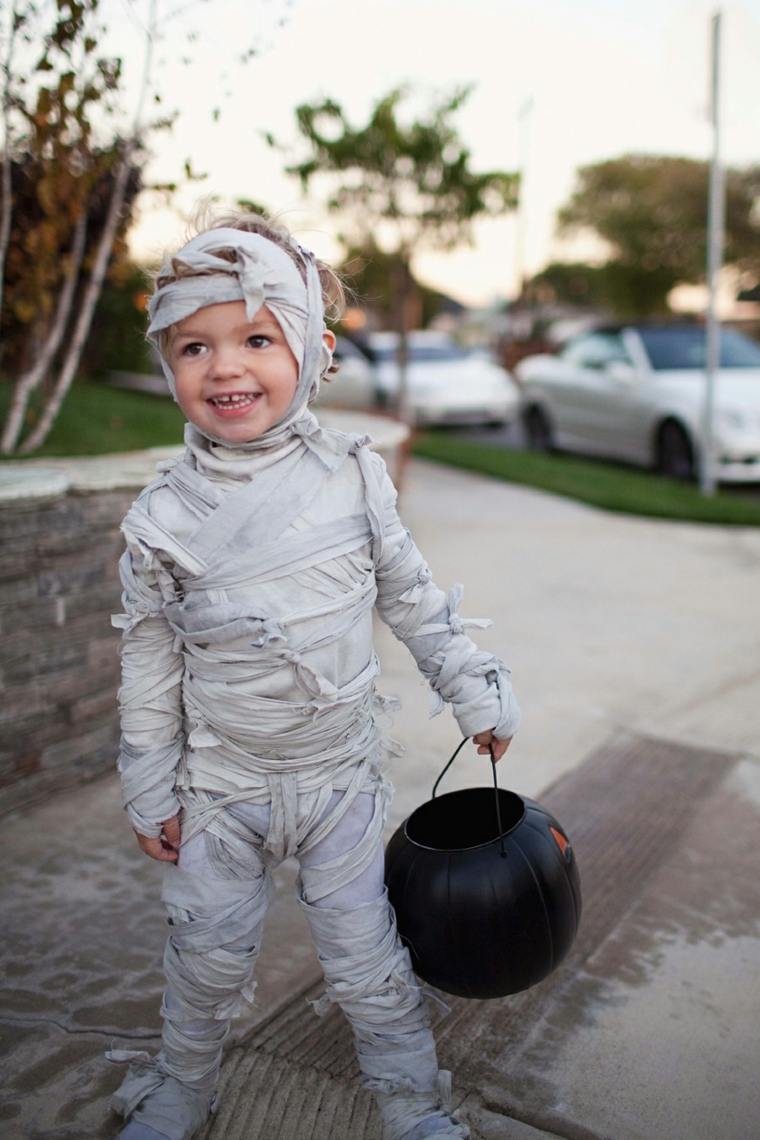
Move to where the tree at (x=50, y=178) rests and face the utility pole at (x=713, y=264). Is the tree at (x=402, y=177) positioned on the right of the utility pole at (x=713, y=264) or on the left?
left

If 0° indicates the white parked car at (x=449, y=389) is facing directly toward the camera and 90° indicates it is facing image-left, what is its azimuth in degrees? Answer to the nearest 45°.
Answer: approximately 315°

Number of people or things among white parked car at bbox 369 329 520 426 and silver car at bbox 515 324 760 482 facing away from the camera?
0

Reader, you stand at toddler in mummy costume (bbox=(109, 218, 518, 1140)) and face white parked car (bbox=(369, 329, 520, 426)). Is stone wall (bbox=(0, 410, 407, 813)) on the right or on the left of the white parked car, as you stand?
left

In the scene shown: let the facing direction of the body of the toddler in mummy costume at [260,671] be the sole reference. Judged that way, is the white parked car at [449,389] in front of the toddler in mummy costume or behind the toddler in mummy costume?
behind
